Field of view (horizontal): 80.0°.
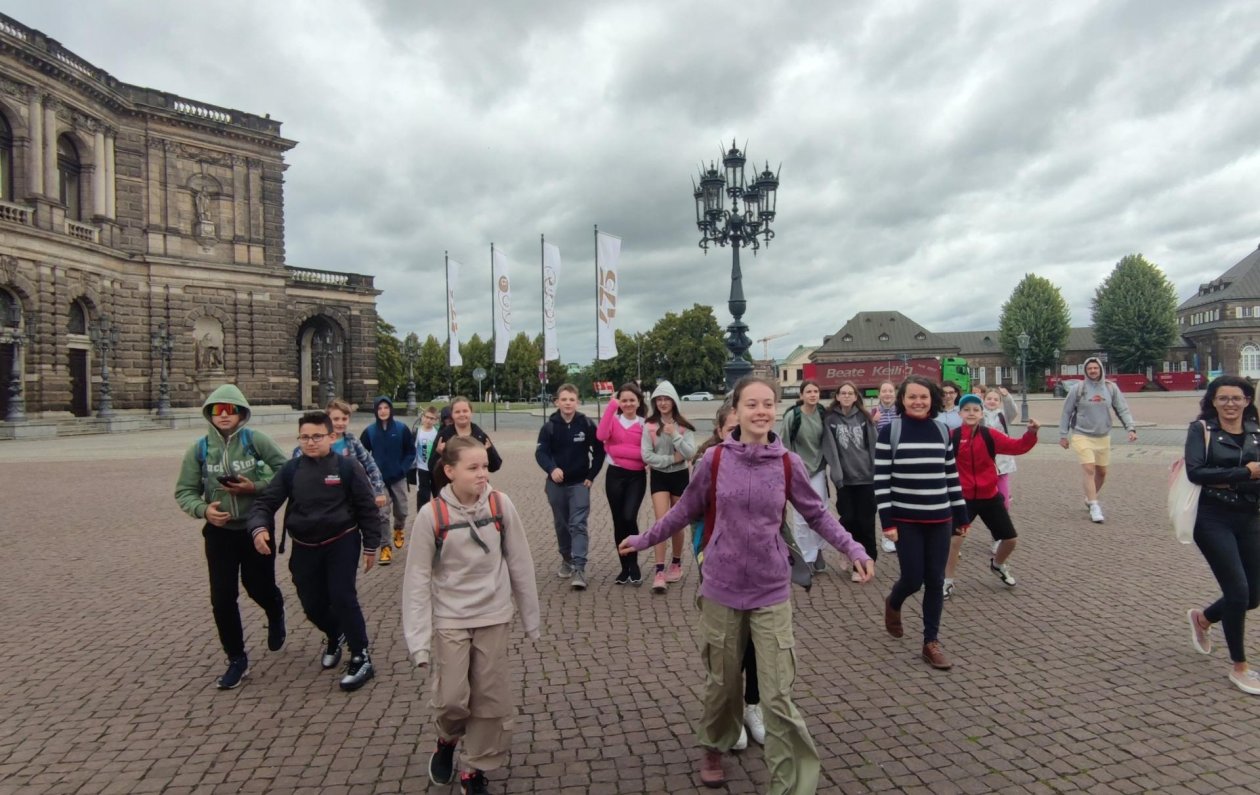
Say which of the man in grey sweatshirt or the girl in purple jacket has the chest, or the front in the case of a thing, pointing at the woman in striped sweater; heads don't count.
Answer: the man in grey sweatshirt

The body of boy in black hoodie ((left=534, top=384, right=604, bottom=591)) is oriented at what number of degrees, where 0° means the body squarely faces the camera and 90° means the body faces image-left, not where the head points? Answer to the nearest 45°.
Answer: approximately 0°

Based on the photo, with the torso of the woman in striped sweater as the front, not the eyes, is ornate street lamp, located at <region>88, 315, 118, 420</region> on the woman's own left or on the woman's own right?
on the woman's own right

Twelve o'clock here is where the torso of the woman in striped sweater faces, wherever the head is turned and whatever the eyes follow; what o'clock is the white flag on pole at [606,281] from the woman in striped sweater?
The white flag on pole is roughly at 5 o'clock from the woman in striped sweater.

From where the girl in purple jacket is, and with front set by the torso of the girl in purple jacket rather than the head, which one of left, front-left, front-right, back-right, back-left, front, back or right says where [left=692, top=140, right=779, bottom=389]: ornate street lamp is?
back

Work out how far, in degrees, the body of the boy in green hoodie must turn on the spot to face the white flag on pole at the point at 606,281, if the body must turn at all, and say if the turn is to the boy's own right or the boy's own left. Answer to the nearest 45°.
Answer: approximately 135° to the boy's own left

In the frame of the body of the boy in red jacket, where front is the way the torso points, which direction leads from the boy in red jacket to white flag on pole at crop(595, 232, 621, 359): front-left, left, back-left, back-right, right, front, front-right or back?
back-right

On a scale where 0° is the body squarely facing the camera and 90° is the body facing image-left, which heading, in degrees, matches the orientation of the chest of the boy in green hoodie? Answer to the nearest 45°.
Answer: approximately 0°
